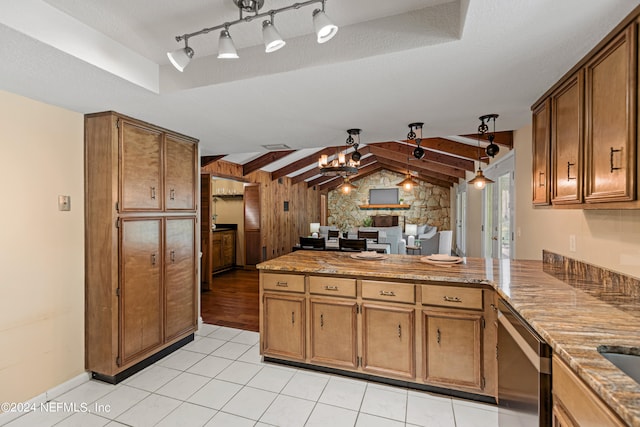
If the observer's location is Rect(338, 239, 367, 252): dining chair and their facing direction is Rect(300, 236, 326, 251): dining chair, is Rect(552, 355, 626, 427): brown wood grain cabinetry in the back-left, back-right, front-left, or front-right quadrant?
back-left

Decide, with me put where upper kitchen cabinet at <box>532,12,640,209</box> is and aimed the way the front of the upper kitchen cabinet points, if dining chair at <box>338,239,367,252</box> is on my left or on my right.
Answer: on my right

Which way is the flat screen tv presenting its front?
toward the camera

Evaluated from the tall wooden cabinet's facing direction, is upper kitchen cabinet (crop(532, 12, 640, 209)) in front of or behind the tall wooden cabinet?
in front

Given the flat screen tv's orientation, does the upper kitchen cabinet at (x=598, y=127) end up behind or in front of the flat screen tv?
in front

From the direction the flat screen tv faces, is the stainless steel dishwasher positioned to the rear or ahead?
ahead

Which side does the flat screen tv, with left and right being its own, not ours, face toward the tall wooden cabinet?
front

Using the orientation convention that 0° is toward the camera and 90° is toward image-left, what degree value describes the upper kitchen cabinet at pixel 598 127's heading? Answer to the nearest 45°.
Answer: approximately 45°

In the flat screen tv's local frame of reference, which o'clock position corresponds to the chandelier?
The chandelier is roughly at 12 o'clock from the flat screen tv.

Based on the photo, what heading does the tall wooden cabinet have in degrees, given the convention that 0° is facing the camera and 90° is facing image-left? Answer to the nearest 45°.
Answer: approximately 315°

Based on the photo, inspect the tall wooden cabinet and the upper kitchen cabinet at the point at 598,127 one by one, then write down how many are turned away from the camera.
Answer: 0

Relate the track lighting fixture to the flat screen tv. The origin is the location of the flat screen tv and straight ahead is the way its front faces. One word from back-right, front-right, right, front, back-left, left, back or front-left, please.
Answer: front

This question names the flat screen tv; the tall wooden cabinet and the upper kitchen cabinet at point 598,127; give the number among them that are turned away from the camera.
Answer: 0
